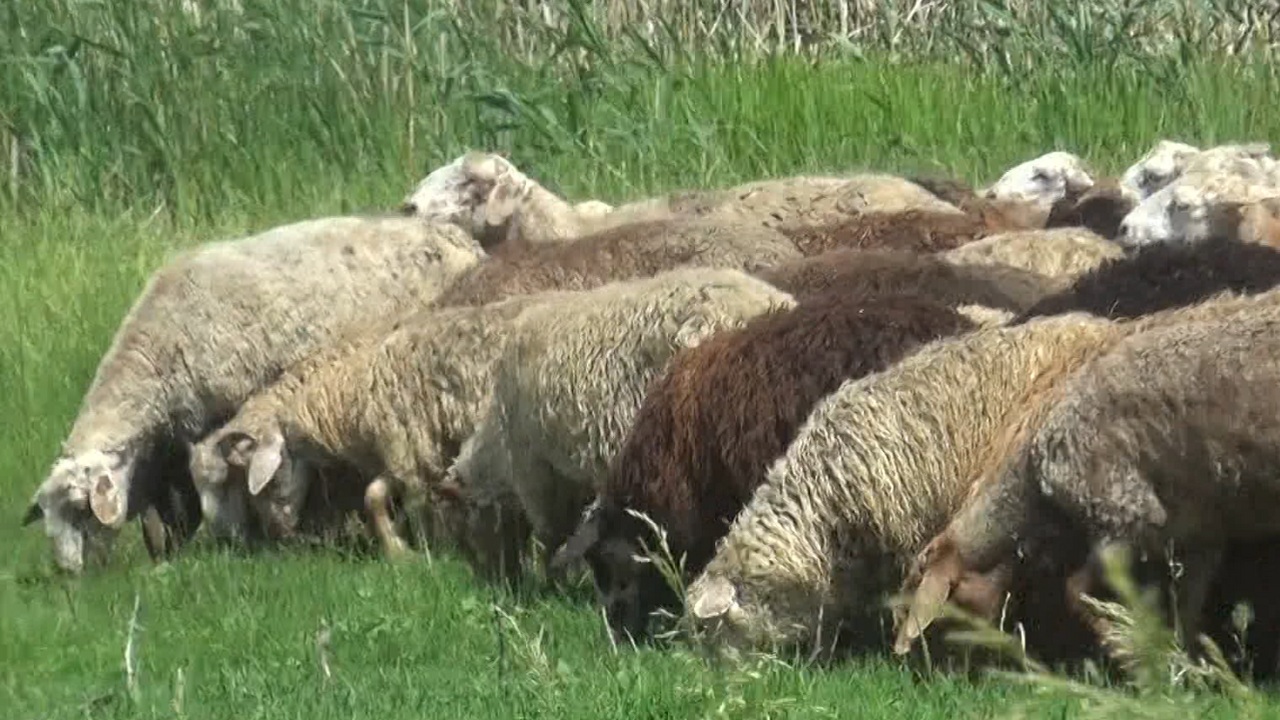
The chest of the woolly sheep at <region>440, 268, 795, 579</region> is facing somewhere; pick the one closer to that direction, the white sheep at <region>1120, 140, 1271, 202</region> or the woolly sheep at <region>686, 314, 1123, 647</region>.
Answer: the woolly sheep

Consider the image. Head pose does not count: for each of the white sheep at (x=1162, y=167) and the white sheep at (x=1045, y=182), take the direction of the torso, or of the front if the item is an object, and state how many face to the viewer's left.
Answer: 2

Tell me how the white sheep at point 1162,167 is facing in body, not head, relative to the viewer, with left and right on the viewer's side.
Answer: facing to the left of the viewer

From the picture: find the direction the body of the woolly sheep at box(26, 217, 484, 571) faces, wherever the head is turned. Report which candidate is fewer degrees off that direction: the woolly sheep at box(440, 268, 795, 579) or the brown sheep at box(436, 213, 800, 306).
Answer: the woolly sheep

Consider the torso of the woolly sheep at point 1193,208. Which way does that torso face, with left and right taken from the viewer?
facing to the left of the viewer

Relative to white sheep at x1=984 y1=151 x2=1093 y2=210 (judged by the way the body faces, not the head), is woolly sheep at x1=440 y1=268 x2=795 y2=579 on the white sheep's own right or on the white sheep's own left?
on the white sheep's own left

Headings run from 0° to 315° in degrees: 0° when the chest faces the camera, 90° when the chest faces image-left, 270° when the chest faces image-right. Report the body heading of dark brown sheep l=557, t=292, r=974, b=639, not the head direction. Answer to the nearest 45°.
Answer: approximately 45°

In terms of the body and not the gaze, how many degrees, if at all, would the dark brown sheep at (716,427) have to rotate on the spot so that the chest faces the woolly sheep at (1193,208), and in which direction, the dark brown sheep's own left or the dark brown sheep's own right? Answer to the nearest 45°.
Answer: approximately 180°
